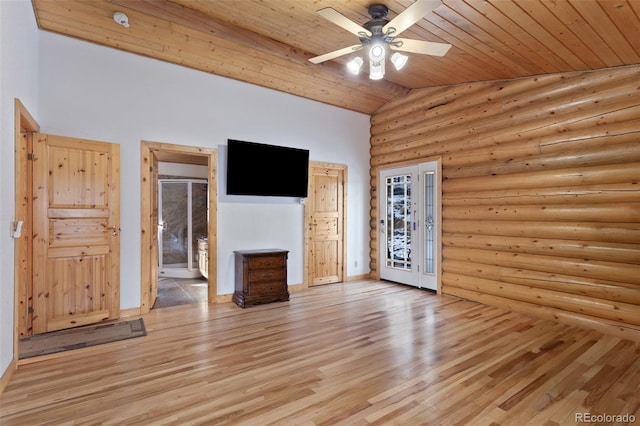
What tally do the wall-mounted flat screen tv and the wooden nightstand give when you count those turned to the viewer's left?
0

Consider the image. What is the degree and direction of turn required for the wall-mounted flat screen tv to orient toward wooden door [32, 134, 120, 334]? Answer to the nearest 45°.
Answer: approximately 90° to its right

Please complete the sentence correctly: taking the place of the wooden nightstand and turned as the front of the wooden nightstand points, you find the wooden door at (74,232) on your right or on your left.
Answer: on your right

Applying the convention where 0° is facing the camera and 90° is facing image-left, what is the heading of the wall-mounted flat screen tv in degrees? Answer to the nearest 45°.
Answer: approximately 315°

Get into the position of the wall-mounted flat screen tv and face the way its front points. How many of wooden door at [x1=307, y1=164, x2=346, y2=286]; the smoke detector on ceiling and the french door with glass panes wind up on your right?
1

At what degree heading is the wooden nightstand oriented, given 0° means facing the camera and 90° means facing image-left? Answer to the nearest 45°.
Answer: approximately 315°

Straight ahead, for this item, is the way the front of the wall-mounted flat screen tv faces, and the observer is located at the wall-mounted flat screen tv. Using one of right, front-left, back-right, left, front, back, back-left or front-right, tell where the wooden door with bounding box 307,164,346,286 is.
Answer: left

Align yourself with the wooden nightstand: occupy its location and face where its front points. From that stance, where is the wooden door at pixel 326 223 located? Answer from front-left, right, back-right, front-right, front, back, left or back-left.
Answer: left
